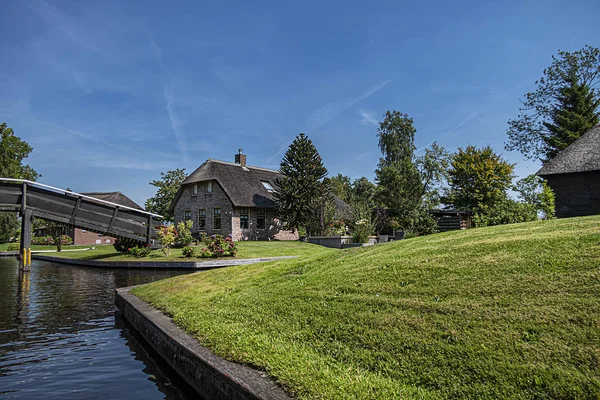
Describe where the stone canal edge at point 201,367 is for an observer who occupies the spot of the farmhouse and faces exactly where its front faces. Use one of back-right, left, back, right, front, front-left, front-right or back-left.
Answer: front-left

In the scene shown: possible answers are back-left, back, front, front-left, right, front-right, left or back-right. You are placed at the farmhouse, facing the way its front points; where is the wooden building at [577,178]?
left

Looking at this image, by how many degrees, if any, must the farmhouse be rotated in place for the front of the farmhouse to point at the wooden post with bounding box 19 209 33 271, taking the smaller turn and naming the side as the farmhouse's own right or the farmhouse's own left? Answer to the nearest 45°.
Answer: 0° — it already faces it

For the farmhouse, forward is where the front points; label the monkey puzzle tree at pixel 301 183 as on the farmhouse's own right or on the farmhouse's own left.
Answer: on the farmhouse's own left

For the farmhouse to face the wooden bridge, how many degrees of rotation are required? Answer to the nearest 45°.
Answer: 0° — it already faces it

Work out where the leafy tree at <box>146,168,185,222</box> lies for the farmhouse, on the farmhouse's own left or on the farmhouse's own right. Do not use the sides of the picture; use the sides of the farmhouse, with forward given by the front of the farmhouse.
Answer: on the farmhouse's own right

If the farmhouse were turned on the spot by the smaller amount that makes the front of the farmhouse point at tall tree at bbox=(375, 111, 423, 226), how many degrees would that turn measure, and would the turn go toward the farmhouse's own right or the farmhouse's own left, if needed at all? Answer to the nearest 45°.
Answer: approximately 135° to the farmhouse's own left

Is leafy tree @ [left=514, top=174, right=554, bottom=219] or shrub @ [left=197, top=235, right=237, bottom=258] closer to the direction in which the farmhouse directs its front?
the shrub

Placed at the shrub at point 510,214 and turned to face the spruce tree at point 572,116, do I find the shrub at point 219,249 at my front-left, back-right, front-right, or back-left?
back-left

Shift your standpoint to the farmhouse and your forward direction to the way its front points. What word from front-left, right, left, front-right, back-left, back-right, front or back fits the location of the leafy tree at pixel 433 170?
back-left

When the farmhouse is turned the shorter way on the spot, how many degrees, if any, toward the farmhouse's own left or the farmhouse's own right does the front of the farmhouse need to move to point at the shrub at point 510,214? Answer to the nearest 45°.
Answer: approximately 90° to the farmhouse's own left

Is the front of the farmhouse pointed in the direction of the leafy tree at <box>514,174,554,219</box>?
no

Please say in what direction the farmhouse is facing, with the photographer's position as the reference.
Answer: facing the viewer and to the left of the viewer
